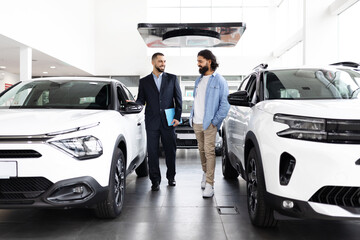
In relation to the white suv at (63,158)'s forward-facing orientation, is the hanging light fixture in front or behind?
behind

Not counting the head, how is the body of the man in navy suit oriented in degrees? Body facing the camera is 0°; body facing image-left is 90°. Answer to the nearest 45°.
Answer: approximately 0°

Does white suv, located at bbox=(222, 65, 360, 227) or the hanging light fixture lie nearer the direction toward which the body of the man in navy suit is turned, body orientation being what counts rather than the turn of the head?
the white suv

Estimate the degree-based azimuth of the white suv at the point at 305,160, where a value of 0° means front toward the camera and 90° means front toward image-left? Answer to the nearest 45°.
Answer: approximately 315°

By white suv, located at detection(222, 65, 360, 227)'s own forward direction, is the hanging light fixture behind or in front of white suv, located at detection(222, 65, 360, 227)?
behind

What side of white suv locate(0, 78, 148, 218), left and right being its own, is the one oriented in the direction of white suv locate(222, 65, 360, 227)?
left

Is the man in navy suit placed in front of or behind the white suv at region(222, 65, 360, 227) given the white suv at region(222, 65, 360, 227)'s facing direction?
behind
